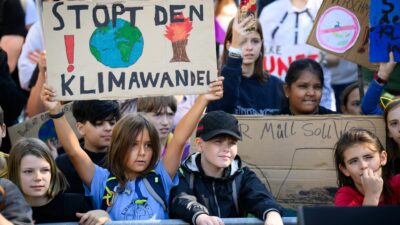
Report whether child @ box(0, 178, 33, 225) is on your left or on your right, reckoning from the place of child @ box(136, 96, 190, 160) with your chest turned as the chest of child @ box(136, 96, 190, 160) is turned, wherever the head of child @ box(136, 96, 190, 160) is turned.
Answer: on your right

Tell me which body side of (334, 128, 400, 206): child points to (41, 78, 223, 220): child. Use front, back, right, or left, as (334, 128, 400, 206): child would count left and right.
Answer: right

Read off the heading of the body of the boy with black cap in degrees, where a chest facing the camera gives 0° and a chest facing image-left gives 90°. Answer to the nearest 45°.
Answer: approximately 315°

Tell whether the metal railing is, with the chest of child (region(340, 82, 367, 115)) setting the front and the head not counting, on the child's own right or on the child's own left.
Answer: on the child's own right

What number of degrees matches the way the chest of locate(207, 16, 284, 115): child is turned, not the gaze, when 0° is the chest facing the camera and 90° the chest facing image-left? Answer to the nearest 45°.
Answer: approximately 0°

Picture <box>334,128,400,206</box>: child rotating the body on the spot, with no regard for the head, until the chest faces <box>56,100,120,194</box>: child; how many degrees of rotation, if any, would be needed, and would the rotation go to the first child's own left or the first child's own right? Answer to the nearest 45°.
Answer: approximately 90° to the first child's own right

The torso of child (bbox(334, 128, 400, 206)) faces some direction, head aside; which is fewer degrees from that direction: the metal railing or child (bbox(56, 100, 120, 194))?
the metal railing

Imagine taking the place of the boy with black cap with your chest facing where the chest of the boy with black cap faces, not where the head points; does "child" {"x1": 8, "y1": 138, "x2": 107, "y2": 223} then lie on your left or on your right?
on your right

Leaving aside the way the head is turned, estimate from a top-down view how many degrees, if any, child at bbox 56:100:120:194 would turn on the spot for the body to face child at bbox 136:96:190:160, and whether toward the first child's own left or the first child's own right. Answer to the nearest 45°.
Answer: approximately 90° to the first child's own left
